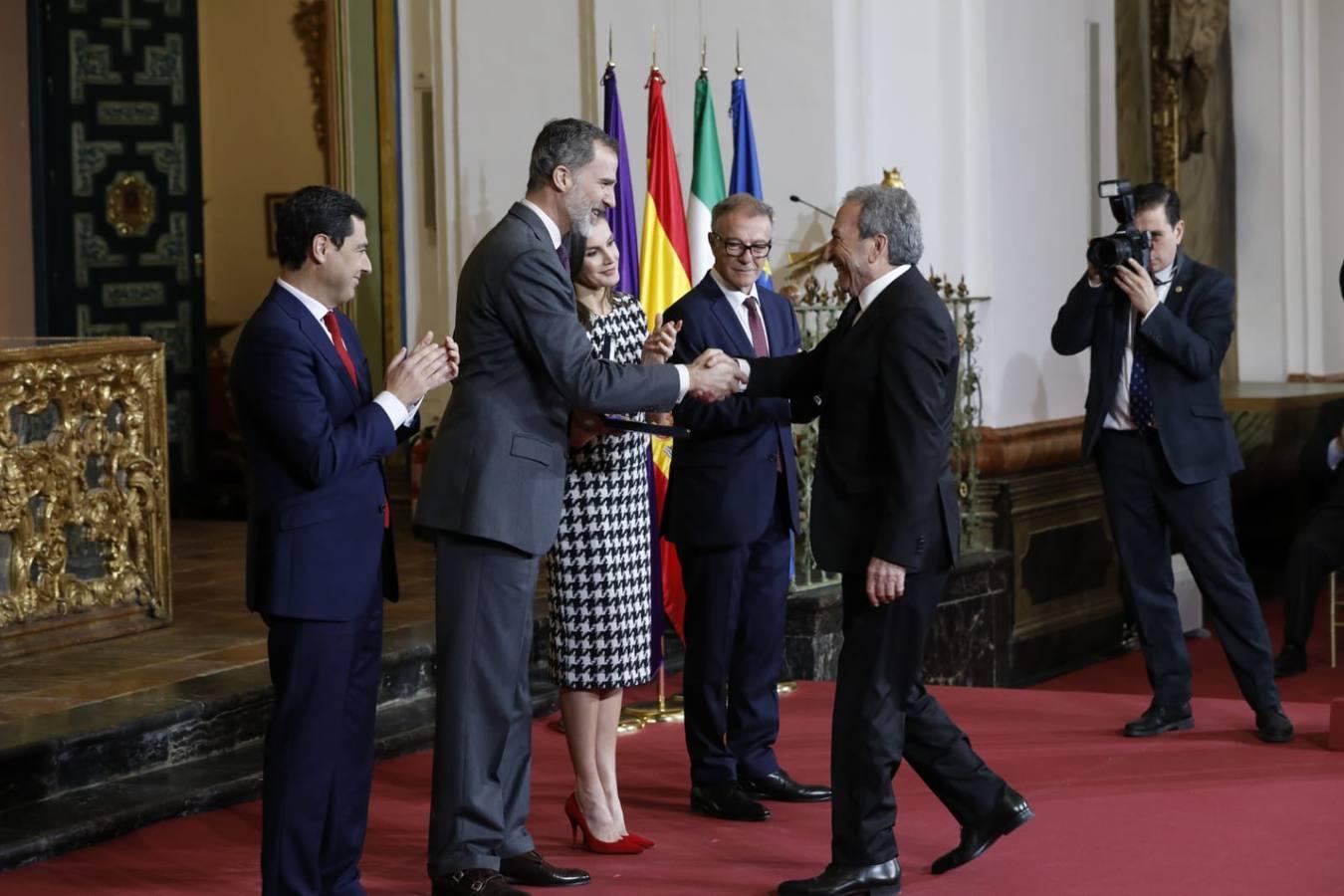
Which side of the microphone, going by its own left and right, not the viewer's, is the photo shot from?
left

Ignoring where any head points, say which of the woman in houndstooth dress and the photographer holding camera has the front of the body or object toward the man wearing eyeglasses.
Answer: the photographer holding camera

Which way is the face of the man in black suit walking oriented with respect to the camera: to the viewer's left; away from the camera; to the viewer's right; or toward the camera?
to the viewer's left

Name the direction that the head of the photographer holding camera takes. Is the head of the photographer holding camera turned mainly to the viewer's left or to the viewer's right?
to the viewer's left

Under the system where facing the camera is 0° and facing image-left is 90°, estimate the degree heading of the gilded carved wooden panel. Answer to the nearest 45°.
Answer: approximately 315°

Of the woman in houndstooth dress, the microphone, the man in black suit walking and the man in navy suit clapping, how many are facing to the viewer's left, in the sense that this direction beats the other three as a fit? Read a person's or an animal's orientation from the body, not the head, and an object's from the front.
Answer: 2

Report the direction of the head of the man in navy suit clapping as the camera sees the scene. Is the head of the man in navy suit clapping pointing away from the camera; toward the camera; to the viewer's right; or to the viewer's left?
to the viewer's right

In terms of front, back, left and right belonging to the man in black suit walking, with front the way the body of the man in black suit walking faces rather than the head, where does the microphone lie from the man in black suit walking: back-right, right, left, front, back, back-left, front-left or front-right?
right

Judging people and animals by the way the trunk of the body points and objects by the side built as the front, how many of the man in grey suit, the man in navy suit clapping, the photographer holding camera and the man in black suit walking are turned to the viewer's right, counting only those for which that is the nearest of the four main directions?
2

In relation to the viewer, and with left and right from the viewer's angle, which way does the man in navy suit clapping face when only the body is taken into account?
facing to the right of the viewer

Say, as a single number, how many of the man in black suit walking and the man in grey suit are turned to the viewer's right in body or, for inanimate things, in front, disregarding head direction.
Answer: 1

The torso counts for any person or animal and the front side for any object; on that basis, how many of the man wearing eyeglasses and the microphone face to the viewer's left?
1

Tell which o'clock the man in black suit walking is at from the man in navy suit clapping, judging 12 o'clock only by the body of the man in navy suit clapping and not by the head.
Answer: The man in black suit walking is roughly at 12 o'clock from the man in navy suit clapping.

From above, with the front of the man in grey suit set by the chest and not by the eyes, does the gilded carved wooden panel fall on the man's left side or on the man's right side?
on the man's left side

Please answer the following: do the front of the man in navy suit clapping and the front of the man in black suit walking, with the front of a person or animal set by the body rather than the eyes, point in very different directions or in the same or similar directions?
very different directions

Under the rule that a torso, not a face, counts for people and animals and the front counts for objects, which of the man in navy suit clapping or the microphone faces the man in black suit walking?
the man in navy suit clapping

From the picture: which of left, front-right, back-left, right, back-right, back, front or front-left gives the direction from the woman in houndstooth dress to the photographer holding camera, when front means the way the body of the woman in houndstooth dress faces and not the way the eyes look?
left
